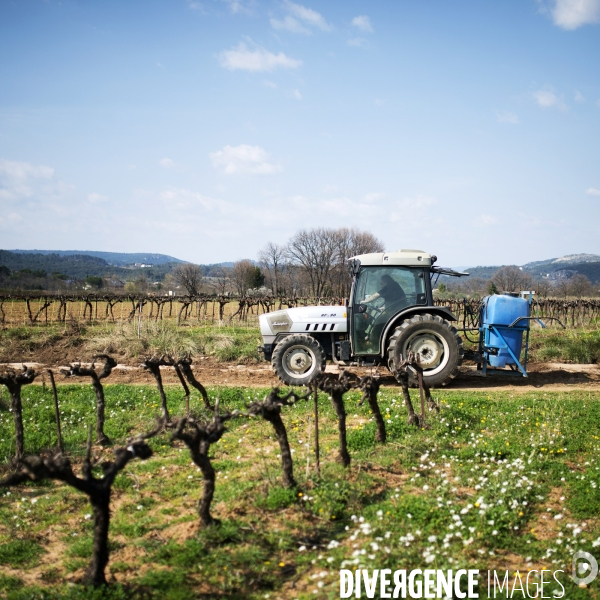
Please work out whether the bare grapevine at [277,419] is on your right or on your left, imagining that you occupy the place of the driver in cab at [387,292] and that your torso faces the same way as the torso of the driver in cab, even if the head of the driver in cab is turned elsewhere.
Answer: on your left

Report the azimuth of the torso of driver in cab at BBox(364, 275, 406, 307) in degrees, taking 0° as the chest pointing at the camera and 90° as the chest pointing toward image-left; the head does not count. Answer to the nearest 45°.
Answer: approximately 90°

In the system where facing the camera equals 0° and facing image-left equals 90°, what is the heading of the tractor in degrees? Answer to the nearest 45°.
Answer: approximately 90°

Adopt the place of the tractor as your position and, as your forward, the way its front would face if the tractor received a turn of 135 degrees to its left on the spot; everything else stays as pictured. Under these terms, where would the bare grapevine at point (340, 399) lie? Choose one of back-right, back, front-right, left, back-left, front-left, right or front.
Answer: front-right

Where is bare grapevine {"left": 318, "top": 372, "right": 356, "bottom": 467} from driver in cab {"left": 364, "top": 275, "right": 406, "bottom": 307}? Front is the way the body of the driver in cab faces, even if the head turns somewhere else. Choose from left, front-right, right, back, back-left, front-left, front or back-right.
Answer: left
